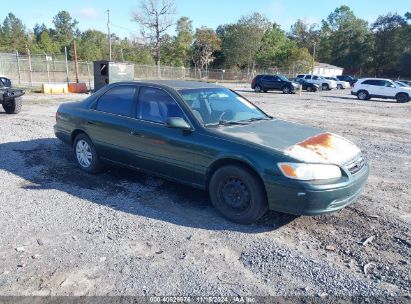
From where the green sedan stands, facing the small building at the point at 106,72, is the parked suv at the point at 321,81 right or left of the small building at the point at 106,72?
right

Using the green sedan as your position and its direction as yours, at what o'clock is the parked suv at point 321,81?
The parked suv is roughly at 8 o'clock from the green sedan.

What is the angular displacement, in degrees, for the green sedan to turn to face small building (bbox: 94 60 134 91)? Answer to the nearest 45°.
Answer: approximately 135° to its left

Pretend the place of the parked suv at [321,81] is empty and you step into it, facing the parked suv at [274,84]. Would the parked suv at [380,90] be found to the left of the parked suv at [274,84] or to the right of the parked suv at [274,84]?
left

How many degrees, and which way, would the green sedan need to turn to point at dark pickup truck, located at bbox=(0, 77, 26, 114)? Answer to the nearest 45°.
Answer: approximately 180°

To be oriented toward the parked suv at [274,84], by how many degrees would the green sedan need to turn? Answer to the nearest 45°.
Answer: approximately 135° to its left

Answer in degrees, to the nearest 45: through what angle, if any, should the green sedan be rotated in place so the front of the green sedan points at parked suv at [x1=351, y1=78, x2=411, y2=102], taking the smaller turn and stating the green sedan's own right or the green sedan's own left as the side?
approximately 90° to the green sedan's own left

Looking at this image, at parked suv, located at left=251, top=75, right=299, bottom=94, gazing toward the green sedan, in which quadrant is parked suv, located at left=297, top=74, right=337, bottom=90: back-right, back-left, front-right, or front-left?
back-left

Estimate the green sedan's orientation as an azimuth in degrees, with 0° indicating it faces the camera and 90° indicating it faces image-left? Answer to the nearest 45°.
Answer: approximately 315°
